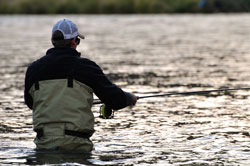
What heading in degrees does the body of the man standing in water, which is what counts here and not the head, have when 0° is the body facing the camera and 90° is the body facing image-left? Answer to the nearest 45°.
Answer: approximately 225°

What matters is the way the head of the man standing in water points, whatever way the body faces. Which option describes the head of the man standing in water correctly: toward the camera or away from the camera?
away from the camera
